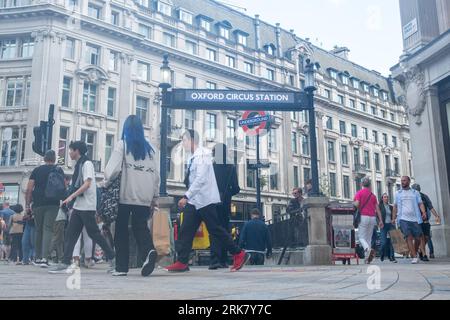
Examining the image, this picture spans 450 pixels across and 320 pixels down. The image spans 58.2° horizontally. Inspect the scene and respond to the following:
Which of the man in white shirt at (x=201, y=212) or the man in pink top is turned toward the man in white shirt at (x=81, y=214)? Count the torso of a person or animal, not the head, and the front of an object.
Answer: the man in white shirt at (x=201, y=212)

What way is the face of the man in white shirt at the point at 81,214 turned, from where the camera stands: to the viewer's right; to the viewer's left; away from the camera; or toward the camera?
to the viewer's left

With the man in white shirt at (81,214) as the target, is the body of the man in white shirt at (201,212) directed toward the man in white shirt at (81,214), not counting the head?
yes

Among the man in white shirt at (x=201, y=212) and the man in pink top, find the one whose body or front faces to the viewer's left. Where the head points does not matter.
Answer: the man in white shirt

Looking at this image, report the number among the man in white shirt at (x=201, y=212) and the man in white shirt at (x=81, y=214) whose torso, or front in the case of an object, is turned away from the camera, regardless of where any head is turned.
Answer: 0

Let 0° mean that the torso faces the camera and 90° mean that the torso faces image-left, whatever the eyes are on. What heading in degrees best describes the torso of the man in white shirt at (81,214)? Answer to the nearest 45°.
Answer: approximately 90°

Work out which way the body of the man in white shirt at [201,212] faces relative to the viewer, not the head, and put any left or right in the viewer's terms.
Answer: facing to the left of the viewer

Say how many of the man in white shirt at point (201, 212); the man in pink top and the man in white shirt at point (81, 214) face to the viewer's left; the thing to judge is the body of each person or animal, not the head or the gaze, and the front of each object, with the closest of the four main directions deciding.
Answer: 2
